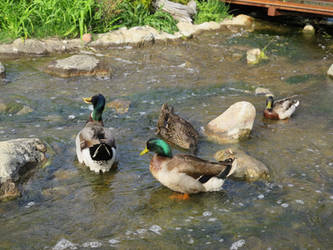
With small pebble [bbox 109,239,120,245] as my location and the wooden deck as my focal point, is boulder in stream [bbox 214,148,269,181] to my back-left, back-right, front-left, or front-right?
front-right

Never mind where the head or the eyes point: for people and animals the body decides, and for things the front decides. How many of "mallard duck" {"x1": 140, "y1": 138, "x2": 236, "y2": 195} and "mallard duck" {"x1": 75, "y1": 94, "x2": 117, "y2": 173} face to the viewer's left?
1

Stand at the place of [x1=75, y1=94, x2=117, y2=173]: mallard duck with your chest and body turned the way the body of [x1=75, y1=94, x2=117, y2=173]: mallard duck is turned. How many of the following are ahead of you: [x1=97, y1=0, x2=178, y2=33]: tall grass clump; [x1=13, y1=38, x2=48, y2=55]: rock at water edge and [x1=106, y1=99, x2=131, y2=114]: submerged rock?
3

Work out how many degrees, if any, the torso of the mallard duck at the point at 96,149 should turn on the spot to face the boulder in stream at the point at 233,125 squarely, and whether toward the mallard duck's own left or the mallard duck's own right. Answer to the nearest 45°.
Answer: approximately 45° to the mallard duck's own right

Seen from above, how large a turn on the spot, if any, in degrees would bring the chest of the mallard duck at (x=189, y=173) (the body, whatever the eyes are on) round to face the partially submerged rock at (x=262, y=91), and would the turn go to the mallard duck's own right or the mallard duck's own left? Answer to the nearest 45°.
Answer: approximately 90° to the mallard duck's own right

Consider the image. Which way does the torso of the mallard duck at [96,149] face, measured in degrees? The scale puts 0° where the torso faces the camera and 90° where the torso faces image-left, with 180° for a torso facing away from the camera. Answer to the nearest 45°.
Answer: approximately 180°

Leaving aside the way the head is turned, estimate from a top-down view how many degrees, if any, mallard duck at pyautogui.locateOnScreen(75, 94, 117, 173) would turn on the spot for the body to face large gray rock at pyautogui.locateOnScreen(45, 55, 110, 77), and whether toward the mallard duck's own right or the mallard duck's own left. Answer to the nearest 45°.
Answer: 0° — it already faces it

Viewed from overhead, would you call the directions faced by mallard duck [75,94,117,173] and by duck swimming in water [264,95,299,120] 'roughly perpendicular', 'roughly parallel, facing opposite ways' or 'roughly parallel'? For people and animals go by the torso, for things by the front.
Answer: roughly perpendicular

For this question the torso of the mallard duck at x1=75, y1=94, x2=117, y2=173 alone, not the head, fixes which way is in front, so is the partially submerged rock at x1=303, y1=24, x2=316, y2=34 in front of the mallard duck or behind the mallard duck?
in front

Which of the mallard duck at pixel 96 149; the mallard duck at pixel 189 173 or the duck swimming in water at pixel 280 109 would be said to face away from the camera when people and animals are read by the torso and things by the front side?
the mallard duck at pixel 96 149

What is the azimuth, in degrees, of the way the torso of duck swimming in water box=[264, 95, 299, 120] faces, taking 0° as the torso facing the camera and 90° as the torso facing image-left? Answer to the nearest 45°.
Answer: approximately 45°

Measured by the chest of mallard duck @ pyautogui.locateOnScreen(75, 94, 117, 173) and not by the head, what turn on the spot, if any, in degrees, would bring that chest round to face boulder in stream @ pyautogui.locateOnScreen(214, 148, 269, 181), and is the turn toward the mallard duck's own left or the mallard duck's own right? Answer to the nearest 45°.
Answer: approximately 90° to the mallard duck's own right

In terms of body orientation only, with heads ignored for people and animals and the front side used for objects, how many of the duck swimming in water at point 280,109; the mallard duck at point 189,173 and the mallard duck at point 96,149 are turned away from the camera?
1

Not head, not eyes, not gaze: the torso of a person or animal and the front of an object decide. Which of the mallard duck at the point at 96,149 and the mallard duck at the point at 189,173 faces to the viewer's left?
the mallard duck at the point at 189,173

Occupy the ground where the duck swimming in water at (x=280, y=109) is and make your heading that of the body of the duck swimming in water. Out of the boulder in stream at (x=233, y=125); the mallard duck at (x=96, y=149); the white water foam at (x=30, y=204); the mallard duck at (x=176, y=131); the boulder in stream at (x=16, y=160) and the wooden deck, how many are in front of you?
5

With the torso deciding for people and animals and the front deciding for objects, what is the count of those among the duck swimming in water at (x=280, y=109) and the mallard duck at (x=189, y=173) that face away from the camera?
0

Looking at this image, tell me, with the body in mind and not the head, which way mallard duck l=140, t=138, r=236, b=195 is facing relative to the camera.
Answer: to the viewer's left

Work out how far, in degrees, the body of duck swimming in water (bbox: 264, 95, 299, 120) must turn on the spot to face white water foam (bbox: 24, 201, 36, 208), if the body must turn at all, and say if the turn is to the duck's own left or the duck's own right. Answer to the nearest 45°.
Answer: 0° — it already faces it

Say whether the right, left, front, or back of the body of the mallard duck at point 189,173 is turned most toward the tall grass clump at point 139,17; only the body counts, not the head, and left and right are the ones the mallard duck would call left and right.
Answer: right

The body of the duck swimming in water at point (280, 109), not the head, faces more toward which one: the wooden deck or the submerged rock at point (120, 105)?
the submerged rock
